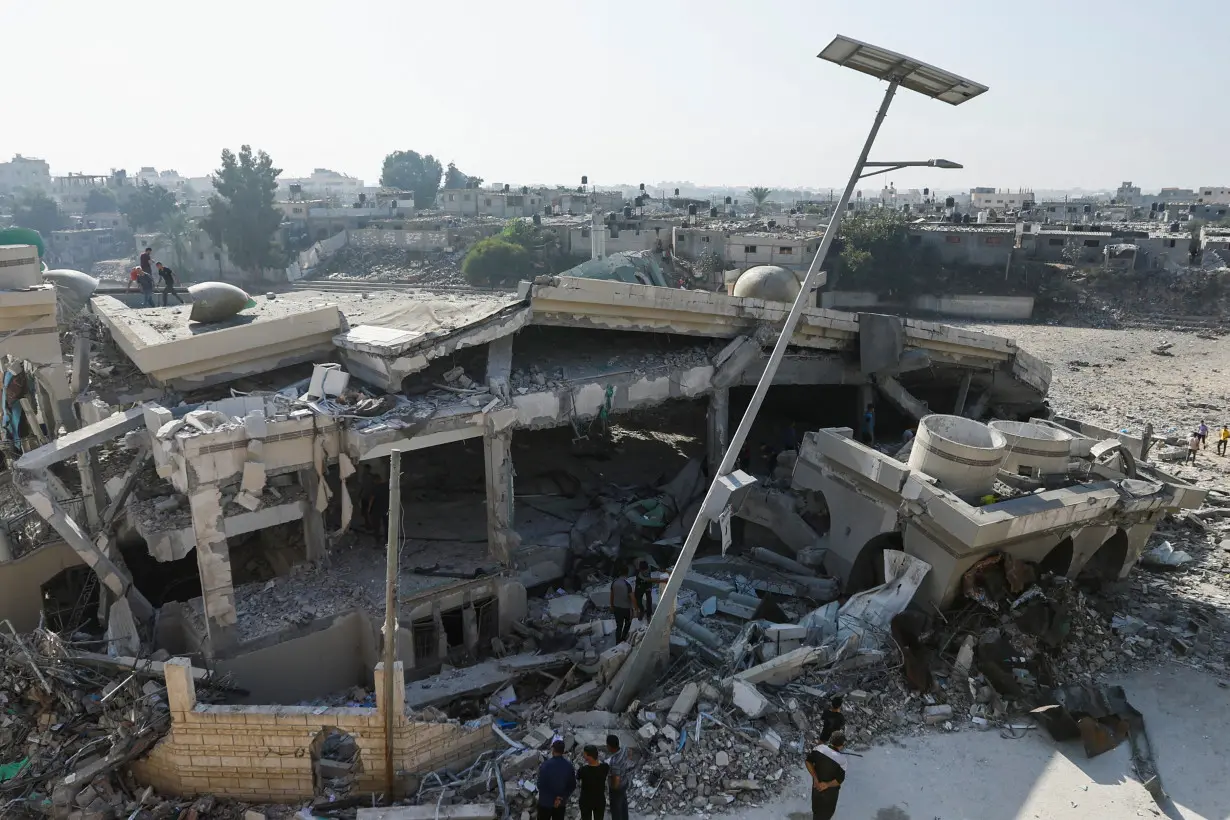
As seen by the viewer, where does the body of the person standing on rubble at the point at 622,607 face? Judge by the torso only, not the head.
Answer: away from the camera

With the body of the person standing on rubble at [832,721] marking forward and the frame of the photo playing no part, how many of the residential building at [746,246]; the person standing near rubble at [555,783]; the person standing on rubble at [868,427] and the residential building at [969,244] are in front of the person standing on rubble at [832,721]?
3

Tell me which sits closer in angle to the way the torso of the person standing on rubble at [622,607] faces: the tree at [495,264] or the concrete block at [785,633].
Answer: the tree

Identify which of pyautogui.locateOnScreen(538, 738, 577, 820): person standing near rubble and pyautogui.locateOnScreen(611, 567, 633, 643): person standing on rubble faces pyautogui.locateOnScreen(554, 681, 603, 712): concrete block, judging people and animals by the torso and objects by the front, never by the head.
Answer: pyautogui.locateOnScreen(538, 738, 577, 820): person standing near rubble

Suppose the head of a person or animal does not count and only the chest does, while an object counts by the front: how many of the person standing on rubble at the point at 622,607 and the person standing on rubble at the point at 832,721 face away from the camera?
2

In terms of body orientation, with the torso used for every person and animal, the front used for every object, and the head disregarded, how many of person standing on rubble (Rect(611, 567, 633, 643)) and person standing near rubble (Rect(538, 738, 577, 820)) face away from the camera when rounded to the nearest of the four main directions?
2

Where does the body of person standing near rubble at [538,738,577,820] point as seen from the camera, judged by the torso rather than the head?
away from the camera

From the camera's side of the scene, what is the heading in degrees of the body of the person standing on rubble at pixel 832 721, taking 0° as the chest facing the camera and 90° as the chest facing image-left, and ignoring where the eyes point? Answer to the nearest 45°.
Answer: approximately 180°
